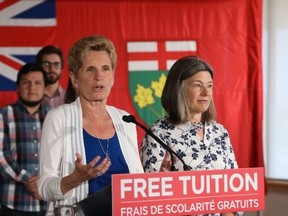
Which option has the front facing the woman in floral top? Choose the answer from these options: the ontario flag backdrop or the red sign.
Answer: the ontario flag backdrop

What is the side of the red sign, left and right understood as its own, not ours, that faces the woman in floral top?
back

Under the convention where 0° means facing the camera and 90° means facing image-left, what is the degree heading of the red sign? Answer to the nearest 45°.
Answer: approximately 0°

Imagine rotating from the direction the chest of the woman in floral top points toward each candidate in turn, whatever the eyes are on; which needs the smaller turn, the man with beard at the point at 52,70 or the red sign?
the red sign

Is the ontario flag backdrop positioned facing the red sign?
yes

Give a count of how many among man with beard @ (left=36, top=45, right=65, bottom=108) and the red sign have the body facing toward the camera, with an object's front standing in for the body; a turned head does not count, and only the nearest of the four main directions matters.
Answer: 2

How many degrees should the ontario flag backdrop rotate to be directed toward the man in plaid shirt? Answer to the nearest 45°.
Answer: approximately 90° to its right

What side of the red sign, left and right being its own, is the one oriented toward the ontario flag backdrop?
back

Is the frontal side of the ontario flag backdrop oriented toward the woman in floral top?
yes
